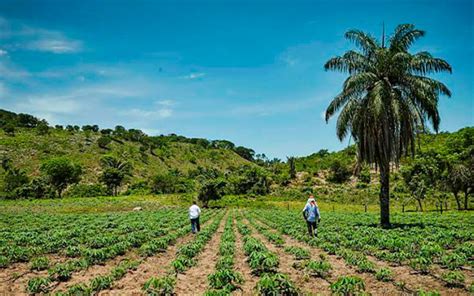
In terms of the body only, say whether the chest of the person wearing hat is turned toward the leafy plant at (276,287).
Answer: yes

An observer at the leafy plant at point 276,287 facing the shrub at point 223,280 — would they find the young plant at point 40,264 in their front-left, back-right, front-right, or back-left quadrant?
front-left

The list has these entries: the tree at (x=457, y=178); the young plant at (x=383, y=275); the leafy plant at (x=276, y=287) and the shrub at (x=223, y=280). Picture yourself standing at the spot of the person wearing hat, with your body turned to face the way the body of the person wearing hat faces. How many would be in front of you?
3

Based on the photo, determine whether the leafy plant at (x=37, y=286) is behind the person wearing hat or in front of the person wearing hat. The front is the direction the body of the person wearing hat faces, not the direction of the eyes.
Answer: in front

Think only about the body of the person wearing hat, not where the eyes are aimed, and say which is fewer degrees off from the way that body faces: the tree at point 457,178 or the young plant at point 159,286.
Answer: the young plant

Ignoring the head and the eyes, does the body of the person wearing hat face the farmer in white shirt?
no

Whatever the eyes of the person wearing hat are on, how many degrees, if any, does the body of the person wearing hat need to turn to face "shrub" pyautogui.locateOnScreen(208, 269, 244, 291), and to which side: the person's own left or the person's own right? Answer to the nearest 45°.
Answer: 0° — they already face it

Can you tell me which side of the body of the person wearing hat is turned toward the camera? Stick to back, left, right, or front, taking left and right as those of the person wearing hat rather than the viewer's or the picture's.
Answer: front

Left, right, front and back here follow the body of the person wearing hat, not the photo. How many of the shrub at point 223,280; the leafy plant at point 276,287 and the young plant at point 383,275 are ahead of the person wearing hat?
3

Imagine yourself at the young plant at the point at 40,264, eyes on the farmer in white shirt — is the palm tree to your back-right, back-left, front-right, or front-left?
front-right

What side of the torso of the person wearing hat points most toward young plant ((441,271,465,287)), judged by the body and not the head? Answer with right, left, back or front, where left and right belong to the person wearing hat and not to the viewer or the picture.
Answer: front

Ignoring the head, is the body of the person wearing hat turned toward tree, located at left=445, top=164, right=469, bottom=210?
no

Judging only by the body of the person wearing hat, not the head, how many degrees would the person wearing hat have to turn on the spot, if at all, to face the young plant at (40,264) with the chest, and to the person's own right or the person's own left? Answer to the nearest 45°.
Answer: approximately 45° to the person's own right

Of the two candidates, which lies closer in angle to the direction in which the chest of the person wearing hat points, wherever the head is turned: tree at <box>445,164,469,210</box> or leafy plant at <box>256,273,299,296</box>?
the leafy plant

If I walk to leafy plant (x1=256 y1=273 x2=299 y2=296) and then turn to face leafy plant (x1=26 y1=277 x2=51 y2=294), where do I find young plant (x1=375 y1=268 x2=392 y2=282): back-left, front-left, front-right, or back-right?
back-right

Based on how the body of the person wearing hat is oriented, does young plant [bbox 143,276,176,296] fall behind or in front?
in front
